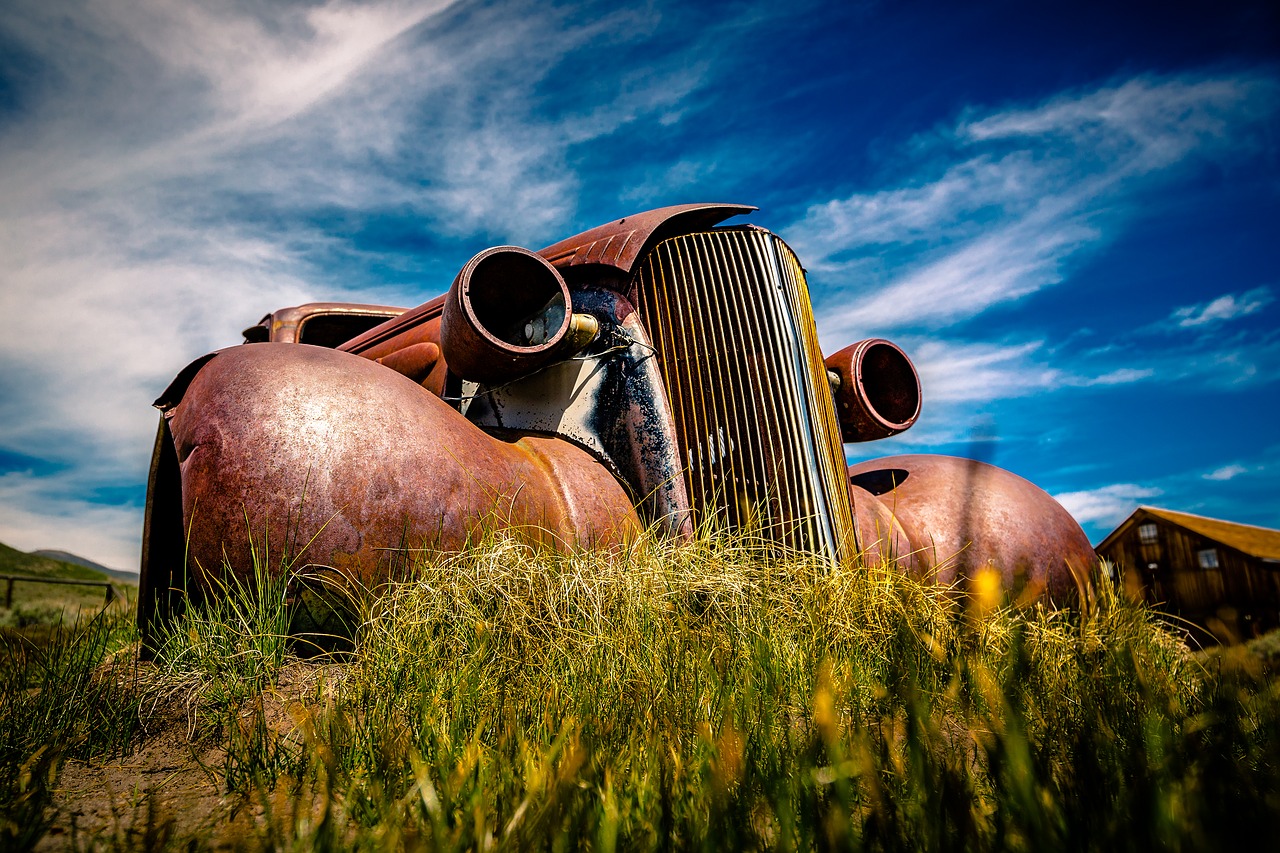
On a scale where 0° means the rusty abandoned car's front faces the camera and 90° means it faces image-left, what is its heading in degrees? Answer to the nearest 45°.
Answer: approximately 315°

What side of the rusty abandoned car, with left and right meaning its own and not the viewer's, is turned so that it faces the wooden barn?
left
